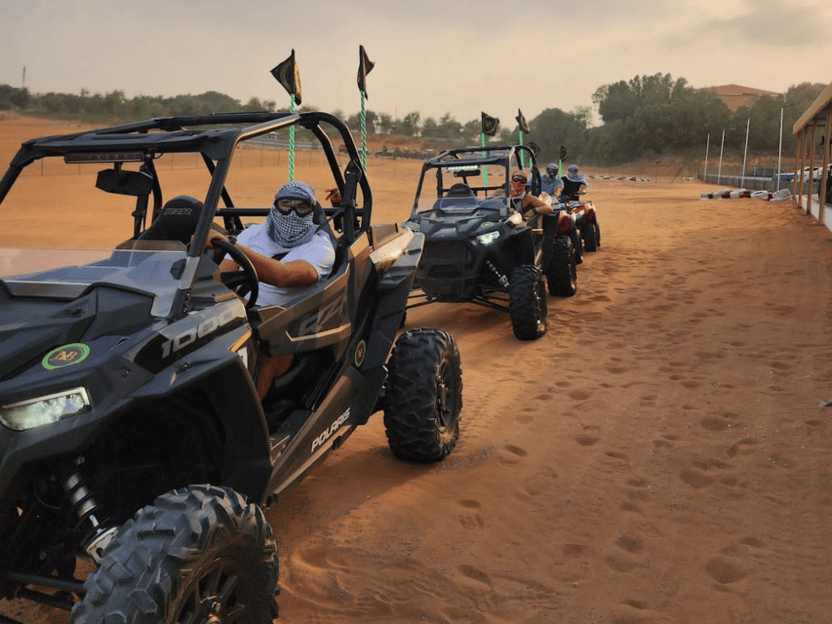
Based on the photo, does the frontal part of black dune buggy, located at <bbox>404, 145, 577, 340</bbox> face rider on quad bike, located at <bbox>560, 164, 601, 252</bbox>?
no

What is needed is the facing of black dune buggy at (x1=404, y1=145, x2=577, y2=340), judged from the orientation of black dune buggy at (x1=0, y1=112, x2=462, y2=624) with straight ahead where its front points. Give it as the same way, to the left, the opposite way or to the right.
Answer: the same way

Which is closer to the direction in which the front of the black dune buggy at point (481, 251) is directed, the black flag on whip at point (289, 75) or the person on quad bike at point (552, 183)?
the black flag on whip

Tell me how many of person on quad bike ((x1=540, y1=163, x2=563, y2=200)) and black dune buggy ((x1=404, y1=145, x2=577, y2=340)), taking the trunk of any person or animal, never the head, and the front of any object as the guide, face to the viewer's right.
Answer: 0

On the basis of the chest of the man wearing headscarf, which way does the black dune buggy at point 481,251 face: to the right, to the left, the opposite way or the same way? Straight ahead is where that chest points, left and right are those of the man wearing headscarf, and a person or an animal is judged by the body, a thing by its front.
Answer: the same way

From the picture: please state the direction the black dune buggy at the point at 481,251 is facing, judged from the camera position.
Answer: facing the viewer and to the left of the viewer

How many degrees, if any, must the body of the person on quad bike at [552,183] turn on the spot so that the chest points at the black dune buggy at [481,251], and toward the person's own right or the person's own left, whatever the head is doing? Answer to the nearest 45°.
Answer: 0° — they already face it

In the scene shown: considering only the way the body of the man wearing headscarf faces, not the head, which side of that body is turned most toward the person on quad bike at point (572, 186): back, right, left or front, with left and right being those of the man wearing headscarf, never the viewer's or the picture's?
back

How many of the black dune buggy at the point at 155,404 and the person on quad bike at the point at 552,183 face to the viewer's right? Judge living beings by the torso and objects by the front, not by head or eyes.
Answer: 0

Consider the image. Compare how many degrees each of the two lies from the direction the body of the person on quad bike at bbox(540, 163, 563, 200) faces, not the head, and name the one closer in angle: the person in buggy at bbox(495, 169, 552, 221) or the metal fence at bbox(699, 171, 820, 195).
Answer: the person in buggy

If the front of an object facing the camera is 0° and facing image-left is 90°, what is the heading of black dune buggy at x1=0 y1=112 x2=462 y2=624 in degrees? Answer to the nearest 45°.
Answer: approximately 45°

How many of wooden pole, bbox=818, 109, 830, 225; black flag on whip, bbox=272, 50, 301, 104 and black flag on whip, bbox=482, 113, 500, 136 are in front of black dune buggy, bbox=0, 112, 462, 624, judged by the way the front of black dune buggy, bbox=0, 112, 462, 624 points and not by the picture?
0

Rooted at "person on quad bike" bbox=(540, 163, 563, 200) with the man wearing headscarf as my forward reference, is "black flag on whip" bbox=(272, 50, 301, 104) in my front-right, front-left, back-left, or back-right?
front-right

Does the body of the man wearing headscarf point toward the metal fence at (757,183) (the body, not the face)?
no

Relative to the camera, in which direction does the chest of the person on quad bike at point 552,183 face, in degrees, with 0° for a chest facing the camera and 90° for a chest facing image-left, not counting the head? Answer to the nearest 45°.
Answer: approximately 0°

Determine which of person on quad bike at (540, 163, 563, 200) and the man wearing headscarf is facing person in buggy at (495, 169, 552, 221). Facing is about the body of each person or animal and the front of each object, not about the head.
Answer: person on quad bike at (540, 163, 563, 200)

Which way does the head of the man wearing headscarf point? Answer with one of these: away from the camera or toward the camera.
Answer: toward the camera

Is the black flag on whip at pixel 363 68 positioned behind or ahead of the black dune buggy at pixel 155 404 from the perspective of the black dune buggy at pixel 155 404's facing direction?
behind

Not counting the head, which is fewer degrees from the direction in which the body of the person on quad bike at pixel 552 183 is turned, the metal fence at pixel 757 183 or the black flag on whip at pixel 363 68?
the black flag on whip

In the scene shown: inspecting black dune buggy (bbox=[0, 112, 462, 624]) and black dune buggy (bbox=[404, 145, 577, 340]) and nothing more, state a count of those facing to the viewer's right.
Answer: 0
